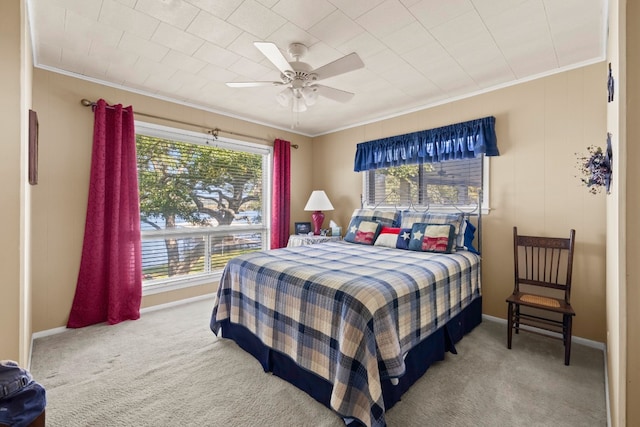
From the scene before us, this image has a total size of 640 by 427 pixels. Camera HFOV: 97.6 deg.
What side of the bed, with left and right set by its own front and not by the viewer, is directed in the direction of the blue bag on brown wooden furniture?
front

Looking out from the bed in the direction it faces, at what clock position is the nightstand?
The nightstand is roughly at 4 o'clock from the bed.

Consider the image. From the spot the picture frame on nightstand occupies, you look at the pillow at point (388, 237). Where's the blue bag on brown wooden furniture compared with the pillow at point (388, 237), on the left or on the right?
right

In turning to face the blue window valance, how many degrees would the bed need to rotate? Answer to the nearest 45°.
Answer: approximately 180°

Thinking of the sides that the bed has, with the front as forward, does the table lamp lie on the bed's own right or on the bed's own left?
on the bed's own right

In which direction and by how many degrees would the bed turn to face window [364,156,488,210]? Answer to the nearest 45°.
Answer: approximately 180°

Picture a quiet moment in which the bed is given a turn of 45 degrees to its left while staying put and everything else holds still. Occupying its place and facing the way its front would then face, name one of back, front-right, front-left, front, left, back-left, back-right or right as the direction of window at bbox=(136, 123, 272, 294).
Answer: back-right

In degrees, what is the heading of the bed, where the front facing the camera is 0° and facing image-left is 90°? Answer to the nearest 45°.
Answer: approximately 45°
